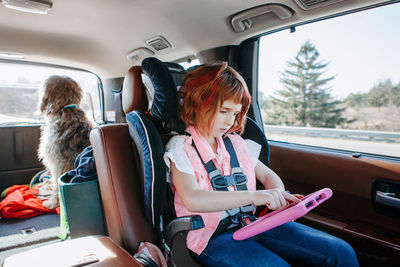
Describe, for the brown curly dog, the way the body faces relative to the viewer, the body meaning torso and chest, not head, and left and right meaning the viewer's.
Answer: facing away from the viewer and to the left of the viewer

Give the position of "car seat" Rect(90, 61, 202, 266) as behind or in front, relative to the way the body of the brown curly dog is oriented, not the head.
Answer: behind

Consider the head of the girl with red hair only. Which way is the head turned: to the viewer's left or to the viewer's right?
to the viewer's right

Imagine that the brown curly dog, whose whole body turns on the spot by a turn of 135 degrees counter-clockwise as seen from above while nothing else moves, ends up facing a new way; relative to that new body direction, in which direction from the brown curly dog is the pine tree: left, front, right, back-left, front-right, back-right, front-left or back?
back-left

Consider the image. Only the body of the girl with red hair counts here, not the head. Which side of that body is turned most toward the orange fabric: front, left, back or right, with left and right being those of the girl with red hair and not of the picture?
back

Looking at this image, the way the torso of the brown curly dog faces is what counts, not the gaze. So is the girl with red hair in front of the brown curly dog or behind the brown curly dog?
behind

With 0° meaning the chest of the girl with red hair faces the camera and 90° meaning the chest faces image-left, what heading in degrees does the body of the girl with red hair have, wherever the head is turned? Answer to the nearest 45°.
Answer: approximately 315°
